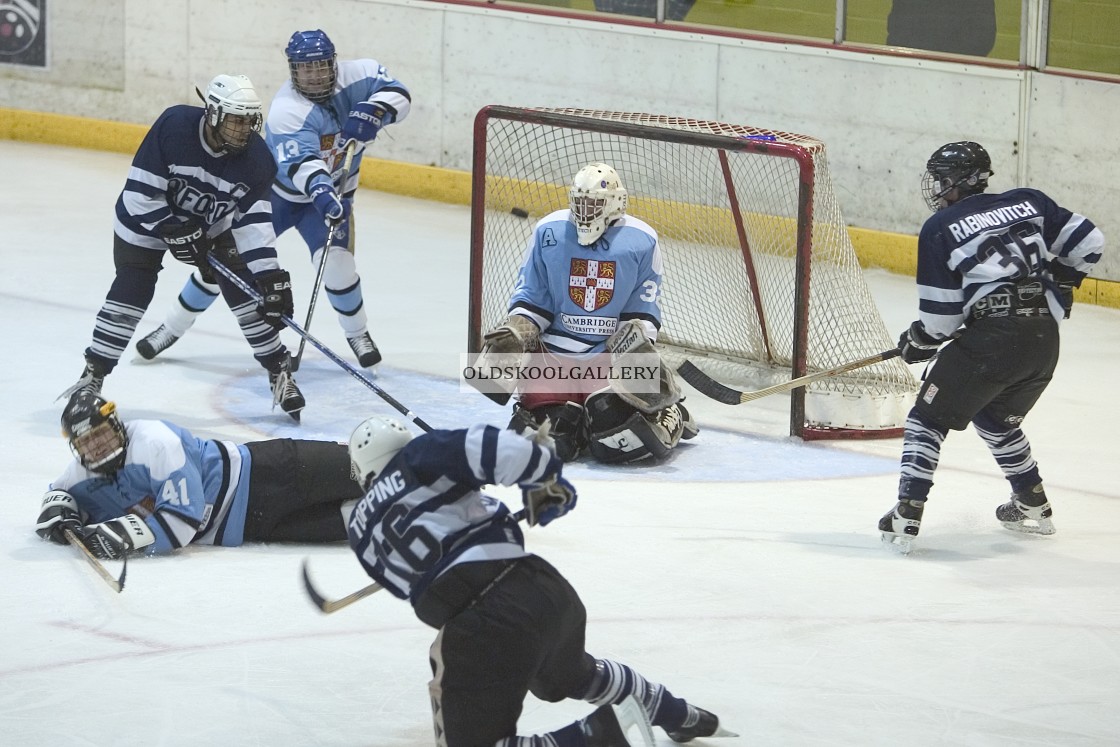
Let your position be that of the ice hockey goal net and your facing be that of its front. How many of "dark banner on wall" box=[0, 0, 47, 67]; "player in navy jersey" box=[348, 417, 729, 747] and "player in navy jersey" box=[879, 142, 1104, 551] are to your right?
1

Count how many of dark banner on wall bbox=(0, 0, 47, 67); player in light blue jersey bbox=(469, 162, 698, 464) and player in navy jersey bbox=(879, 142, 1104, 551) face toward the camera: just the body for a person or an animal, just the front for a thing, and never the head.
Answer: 2

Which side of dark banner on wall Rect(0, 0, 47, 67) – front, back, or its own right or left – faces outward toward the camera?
front

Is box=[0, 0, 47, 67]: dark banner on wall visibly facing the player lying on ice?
yes

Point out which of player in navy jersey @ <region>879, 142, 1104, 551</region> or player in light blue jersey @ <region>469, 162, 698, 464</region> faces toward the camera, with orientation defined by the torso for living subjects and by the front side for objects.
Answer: the player in light blue jersey

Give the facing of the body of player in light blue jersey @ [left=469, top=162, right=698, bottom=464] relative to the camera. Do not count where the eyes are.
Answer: toward the camera

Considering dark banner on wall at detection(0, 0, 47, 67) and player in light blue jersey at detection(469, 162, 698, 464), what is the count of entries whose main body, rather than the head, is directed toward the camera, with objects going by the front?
2

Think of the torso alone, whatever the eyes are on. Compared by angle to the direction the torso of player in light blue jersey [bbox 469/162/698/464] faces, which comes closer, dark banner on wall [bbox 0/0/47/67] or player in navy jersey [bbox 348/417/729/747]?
the player in navy jersey

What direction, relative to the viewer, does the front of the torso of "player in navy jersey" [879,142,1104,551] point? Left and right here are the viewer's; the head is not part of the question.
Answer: facing away from the viewer and to the left of the viewer

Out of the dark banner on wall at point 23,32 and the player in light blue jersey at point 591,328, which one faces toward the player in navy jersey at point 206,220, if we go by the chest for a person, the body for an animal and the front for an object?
the dark banner on wall

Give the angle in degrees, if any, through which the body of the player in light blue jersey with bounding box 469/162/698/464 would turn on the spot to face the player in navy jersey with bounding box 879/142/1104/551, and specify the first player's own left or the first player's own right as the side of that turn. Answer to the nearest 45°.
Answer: approximately 45° to the first player's own left

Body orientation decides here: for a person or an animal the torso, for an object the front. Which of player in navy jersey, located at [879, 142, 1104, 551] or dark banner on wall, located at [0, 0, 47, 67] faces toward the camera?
the dark banner on wall

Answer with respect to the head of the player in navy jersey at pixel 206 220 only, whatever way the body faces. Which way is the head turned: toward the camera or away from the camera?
toward the camera

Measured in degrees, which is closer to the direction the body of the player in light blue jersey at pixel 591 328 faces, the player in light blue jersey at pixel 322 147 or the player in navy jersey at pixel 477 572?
the player in navy jersey

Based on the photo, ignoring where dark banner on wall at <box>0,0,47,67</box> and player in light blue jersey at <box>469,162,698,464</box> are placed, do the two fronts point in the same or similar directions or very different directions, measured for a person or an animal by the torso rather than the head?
same or similar directions

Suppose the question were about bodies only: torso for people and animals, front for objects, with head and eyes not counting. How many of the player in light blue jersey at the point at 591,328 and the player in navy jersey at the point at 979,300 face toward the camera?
1

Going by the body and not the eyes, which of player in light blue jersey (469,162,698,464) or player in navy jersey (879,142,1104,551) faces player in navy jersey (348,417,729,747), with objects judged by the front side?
the player in light blue jersey
